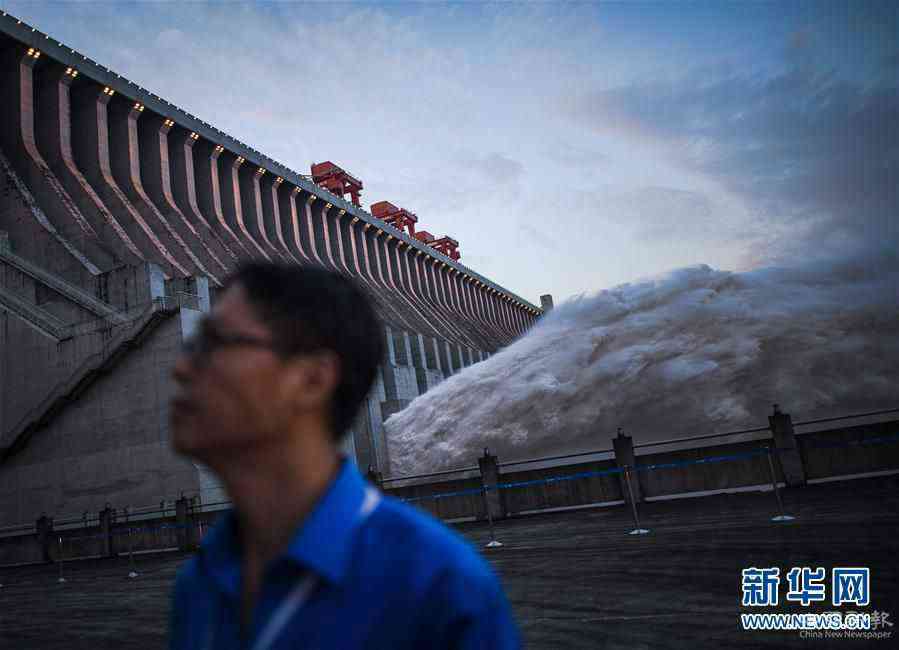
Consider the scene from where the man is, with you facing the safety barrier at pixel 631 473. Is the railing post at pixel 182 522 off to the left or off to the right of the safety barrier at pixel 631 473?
left

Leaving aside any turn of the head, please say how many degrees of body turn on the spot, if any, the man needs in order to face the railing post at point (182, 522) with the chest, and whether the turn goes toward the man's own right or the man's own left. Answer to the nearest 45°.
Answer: approximately 135° to the man's own right

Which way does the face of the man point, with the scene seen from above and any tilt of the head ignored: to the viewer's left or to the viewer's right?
to the viewer's left

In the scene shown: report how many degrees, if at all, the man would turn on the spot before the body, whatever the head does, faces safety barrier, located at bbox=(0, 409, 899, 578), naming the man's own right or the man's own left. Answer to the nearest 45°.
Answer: approximately 135° to the man's own right

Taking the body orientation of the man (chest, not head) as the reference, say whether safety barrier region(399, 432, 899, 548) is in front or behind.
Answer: behind
